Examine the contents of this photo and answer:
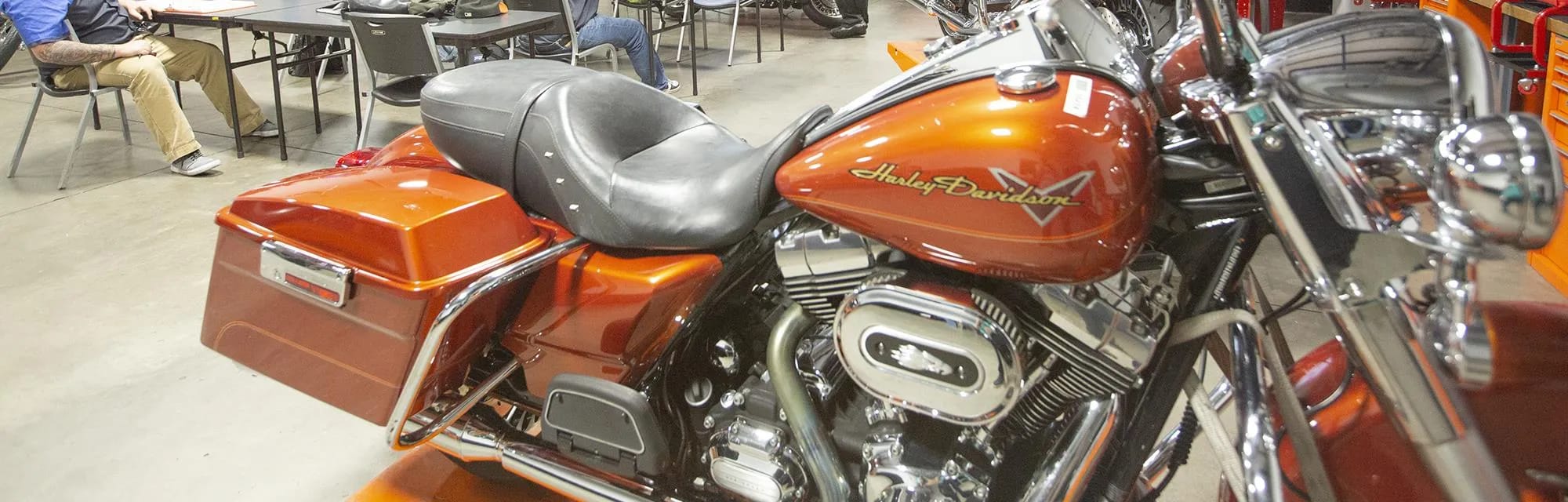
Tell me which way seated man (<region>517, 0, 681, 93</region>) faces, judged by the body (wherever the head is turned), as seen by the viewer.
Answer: to the viewer's right

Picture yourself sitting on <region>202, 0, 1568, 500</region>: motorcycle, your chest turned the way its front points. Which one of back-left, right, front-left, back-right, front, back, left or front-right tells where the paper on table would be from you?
back-left

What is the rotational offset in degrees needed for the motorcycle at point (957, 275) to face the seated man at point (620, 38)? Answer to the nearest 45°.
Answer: approximately 90° to its left

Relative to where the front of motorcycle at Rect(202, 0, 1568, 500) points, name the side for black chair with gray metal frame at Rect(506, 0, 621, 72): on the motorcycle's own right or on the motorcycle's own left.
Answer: on the motorcycle's own left

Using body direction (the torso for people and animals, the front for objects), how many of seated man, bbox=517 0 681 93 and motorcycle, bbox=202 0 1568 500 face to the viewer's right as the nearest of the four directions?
2

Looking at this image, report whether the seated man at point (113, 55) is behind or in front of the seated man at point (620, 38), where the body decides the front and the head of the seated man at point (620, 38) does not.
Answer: behind

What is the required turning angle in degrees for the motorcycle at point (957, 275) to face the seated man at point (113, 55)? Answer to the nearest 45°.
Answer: approximately 135° to its left

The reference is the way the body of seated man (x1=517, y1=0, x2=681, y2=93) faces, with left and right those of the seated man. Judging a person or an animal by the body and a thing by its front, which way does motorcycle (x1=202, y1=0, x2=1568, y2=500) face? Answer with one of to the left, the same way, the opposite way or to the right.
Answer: the same way

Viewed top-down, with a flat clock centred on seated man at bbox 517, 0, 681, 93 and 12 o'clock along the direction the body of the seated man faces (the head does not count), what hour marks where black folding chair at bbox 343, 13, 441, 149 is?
The black folding chair is roughly at 4 o'clock from the seated man.

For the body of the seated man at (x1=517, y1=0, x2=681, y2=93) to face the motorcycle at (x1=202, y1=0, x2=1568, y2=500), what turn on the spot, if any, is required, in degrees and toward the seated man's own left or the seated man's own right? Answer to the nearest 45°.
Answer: approximately 90° to the seated man's own right

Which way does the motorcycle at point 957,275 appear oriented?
to the viewer's right
